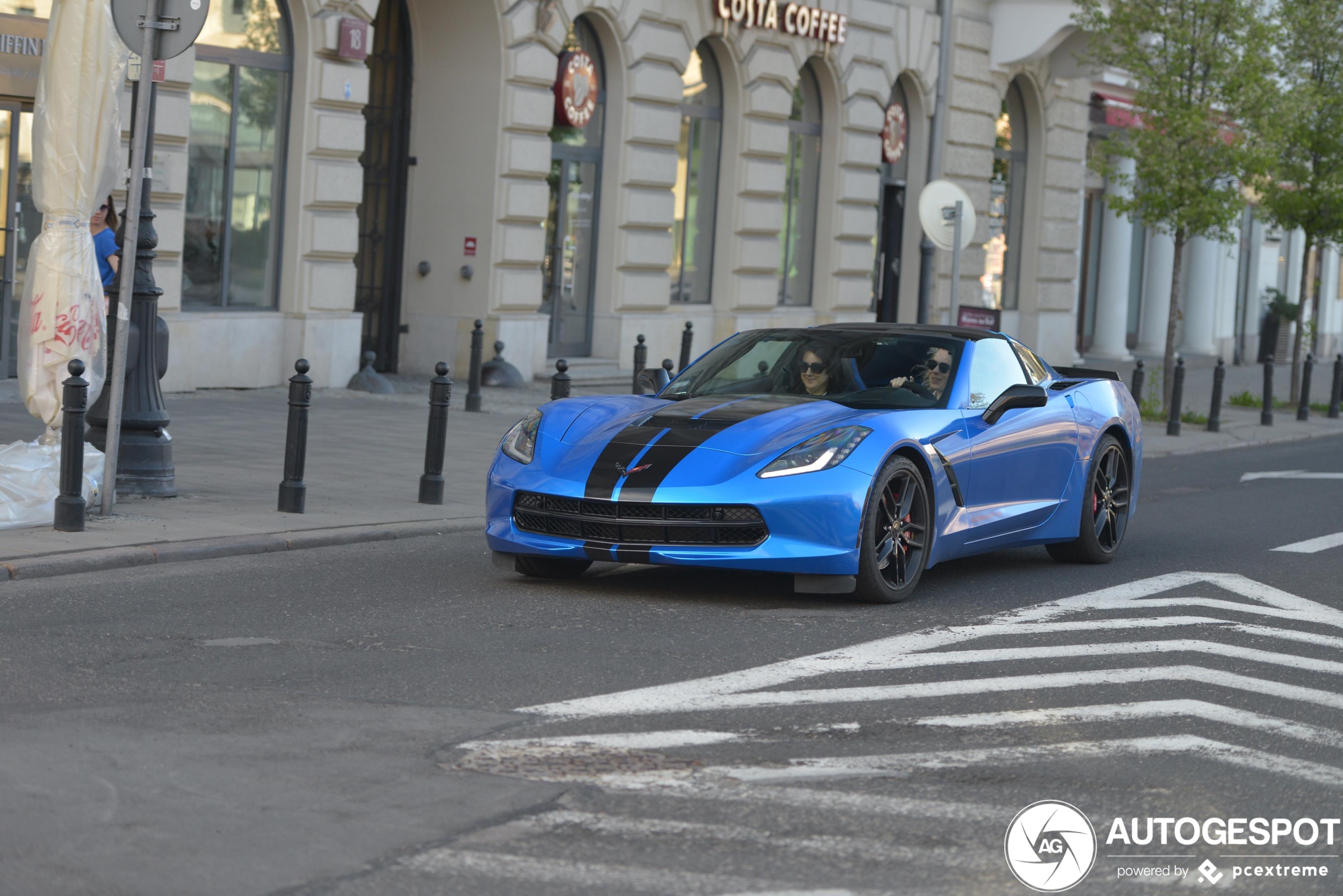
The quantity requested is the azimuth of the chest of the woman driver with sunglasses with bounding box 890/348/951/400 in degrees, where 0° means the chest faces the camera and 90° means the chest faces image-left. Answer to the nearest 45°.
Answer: approximately 45°

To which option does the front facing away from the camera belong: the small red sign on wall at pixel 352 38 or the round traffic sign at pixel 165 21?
the round traffic sign

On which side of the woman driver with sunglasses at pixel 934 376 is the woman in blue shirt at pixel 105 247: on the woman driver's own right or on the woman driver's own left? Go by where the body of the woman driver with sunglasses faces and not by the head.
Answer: on the woman driver's own right

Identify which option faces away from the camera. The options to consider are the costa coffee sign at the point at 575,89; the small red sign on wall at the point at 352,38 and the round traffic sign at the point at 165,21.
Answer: the round traffic sign

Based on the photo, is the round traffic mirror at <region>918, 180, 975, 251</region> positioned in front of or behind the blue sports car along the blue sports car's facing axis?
behind

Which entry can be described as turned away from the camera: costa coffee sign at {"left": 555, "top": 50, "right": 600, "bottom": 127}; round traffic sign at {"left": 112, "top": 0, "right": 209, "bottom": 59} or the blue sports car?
the round traffic sign

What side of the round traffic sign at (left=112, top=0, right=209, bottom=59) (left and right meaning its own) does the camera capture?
back

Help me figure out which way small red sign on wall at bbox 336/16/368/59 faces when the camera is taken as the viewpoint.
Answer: facing the viewer and to the right of the viewer

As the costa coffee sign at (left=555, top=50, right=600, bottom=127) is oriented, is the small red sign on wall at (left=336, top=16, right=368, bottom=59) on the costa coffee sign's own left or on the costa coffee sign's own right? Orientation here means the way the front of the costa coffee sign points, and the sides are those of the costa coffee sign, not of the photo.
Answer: on the costa coffee sign's own right

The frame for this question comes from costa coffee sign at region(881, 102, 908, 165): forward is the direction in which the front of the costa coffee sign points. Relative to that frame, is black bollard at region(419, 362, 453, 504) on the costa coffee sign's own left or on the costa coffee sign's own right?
on the costa coffee sign's own right

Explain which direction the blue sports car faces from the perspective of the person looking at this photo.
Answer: facing the viewer and to the left of the viewer

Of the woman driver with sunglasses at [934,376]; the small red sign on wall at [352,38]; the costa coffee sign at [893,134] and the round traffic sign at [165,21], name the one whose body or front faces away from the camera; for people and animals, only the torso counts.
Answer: the round traffic sign

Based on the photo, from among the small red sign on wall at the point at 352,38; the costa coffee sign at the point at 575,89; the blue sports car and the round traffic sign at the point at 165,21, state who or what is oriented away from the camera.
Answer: the round traffic sign

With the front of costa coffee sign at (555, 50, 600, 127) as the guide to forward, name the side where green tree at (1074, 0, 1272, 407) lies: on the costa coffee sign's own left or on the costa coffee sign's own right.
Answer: on the costa coffee sign's own left

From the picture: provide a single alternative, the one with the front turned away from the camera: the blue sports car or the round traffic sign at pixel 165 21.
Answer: the round traffic sign

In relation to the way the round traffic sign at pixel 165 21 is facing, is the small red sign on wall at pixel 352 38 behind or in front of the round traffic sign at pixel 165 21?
in front
